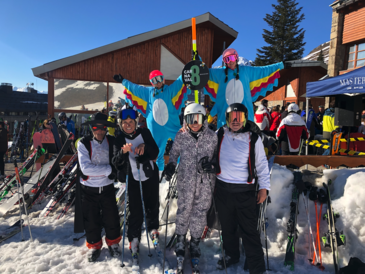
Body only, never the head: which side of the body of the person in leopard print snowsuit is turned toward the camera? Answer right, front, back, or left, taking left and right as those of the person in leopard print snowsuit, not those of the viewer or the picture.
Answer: front

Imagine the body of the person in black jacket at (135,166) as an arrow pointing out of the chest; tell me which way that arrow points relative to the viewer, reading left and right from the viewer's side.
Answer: facing the viewer

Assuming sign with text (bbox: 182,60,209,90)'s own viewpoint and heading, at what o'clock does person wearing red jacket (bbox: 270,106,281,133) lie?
The person wearing red jacket is roughly at 7 o'clock from the sign with text.

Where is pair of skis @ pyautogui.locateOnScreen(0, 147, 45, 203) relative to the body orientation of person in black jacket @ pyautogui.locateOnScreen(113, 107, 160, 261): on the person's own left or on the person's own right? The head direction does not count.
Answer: on the person's own right

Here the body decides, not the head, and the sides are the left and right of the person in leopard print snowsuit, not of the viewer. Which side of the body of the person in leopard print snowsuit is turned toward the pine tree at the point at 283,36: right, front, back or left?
back

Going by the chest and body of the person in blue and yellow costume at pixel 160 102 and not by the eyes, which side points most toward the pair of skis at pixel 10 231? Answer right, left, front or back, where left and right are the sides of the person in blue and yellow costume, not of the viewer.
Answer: right

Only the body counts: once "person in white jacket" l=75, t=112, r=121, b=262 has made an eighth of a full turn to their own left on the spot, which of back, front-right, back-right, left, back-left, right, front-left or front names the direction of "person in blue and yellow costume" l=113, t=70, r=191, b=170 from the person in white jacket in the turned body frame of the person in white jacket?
left

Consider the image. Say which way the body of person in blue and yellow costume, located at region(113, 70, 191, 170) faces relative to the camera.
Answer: toward the camera

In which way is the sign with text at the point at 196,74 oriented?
toward the camera

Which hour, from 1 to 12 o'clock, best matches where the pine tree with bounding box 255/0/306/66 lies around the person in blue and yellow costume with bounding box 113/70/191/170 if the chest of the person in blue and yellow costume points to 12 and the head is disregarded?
The pine tree is roughly at 7 o'clock from the person in blue and yellow costume.

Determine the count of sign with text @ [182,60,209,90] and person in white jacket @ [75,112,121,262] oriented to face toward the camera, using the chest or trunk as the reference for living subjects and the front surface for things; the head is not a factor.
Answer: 2

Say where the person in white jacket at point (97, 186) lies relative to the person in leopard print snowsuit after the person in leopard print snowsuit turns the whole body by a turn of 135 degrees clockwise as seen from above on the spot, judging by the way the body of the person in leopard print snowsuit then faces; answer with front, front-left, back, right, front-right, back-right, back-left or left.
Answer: front-left
